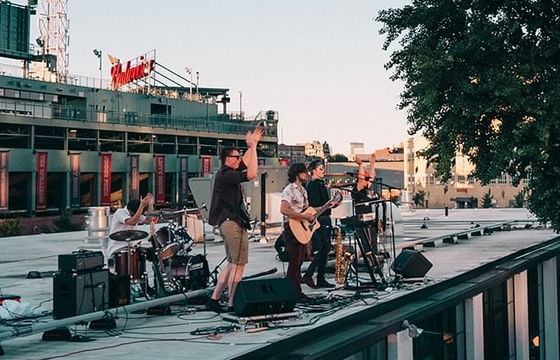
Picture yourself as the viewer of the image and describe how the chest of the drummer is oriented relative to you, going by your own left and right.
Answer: facing to the right of the viewer

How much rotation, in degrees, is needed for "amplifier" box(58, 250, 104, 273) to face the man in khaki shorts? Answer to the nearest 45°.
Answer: approximately 45° to its left

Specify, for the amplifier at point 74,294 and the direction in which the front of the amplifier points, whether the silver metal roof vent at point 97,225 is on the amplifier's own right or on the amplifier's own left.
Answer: on the amplifier's own left

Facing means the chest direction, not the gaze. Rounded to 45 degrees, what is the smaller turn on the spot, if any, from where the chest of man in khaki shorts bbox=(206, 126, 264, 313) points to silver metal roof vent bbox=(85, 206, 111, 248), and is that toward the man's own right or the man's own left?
approximately 90° to the man's own left

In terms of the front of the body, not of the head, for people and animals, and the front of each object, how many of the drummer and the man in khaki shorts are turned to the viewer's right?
2

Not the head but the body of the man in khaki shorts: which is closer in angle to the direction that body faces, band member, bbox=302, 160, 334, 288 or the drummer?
the band member

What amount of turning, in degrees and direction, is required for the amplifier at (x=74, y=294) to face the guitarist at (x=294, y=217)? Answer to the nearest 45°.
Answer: approximately 45° to its left

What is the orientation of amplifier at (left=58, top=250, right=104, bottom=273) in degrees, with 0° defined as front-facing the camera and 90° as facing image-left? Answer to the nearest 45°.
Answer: approximately 315°
